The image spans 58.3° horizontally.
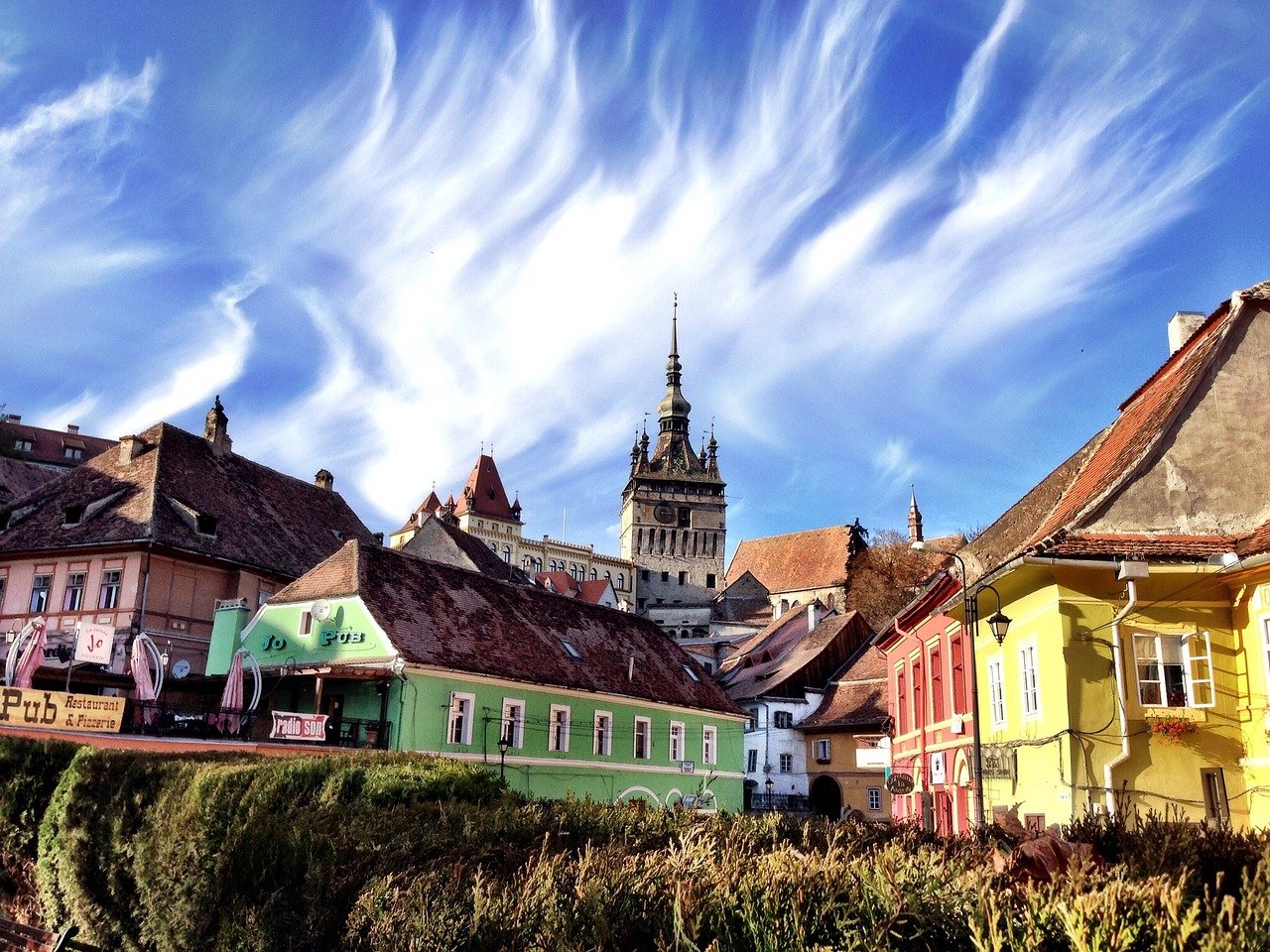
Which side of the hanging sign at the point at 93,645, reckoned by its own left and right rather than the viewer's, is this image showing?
front

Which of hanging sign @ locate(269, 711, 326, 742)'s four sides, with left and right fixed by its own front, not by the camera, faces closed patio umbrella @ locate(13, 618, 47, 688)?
right

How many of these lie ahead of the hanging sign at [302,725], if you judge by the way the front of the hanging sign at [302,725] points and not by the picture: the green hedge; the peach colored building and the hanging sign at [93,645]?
1

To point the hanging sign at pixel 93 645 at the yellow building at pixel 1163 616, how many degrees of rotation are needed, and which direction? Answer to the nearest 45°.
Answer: approximately 45° to its left

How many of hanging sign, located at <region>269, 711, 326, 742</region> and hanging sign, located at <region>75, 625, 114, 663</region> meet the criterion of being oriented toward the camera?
2

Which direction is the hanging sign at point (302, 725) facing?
toward the camera

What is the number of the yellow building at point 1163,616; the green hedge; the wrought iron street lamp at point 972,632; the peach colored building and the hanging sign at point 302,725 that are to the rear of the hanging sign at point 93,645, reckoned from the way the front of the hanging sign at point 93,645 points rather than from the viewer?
1

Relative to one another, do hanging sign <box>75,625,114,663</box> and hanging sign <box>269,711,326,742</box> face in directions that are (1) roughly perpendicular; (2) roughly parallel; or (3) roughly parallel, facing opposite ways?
roughly parallel

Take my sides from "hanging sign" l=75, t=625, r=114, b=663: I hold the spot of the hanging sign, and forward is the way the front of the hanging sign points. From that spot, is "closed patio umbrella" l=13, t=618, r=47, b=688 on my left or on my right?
on my right

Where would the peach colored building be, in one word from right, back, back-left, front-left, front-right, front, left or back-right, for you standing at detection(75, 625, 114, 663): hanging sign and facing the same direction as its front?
back

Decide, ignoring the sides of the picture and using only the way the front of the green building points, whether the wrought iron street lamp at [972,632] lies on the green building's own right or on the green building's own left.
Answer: on the green building's own left
